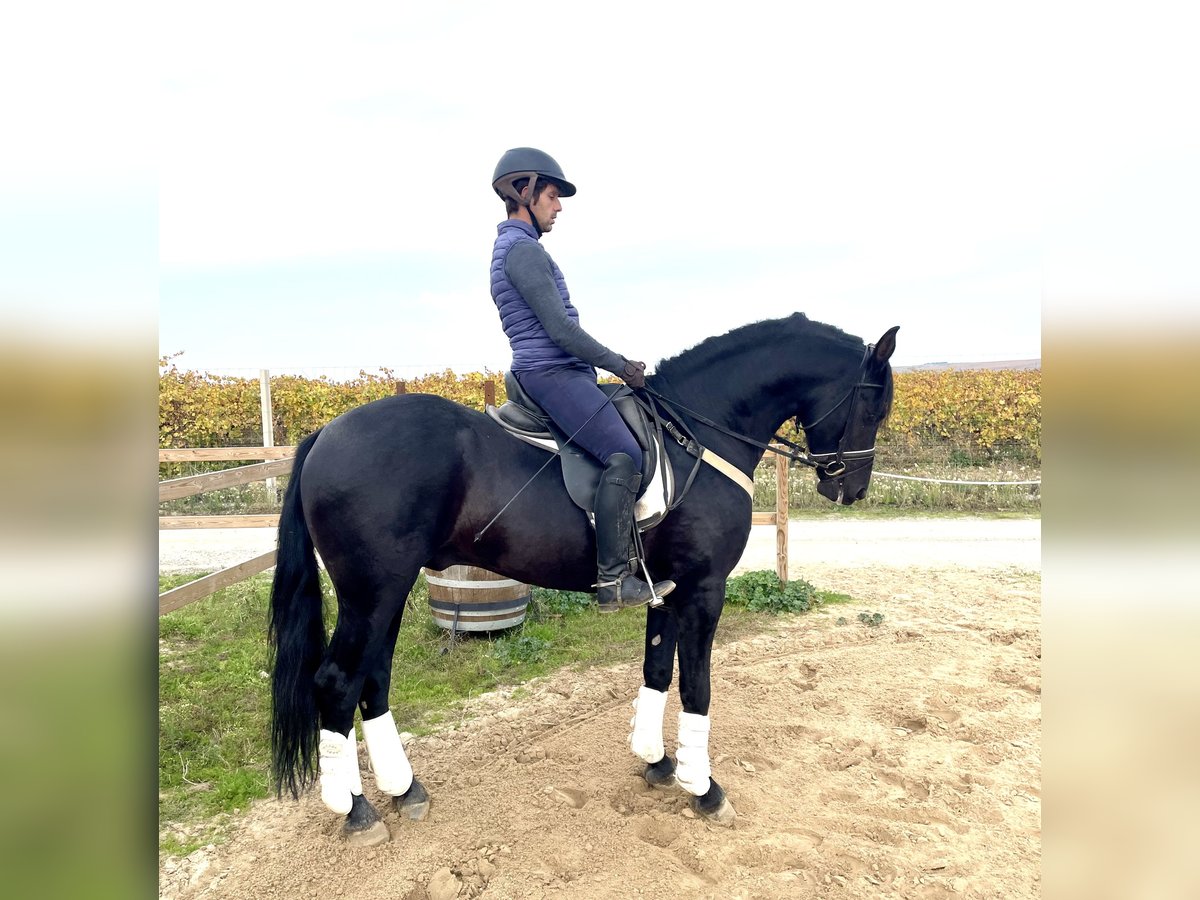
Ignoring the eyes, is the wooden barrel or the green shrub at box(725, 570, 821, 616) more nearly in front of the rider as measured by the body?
the green shrub

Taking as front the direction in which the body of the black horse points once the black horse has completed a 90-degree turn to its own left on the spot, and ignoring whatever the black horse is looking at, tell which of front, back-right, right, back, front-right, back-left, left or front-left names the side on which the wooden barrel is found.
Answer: front

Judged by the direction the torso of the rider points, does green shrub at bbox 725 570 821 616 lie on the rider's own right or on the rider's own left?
on the rider's own left

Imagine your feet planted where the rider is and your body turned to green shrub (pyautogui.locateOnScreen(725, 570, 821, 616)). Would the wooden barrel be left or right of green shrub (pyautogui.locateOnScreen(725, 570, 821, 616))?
left

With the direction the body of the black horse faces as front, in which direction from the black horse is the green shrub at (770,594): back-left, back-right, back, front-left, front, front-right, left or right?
front-left

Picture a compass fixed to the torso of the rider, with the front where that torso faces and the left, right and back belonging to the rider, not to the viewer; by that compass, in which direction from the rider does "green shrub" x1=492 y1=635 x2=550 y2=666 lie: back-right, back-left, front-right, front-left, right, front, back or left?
left

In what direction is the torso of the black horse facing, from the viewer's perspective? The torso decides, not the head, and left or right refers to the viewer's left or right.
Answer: facing to the right of the viewer

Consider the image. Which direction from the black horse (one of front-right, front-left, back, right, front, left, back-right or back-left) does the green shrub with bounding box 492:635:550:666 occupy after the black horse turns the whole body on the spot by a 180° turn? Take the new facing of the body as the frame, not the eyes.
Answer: right

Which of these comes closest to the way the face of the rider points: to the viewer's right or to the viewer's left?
to the viewer's right

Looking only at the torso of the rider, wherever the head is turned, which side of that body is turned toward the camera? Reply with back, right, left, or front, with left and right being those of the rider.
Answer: right

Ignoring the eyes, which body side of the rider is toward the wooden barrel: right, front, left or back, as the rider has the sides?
left
